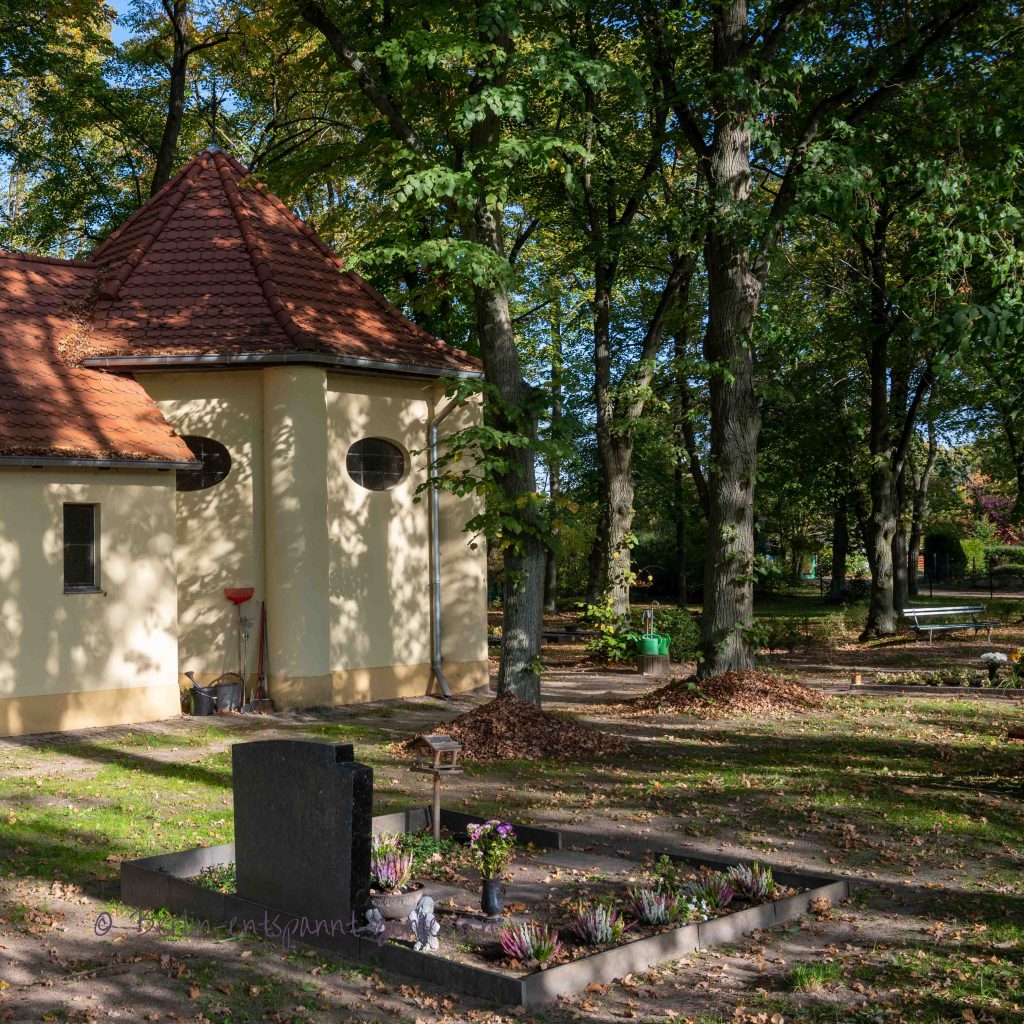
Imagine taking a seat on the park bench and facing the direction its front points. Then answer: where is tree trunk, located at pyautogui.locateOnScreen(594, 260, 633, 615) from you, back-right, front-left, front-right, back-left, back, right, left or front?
right

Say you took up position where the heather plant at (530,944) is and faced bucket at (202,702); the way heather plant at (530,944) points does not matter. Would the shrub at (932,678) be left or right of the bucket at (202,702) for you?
right

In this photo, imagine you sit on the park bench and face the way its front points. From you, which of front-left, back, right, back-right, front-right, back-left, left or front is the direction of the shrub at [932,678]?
front-right

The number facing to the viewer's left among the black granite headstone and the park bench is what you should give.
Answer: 0

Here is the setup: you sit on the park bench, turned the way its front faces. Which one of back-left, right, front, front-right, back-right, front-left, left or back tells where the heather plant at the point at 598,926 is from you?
front-right

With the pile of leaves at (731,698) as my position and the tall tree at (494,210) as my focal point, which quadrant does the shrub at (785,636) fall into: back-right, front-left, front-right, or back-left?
back-right

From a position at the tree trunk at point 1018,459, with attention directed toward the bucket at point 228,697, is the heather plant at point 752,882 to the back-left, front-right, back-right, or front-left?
front-left

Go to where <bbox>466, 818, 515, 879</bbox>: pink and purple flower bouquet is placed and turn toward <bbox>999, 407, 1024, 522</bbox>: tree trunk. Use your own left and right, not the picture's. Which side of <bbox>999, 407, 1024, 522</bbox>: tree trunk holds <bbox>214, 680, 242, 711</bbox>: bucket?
left

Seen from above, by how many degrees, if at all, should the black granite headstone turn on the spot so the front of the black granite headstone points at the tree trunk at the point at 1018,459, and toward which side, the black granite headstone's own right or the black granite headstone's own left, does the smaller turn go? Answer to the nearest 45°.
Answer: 0° — it already faces it

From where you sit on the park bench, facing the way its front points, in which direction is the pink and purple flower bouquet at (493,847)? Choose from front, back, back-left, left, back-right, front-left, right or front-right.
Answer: front-right
